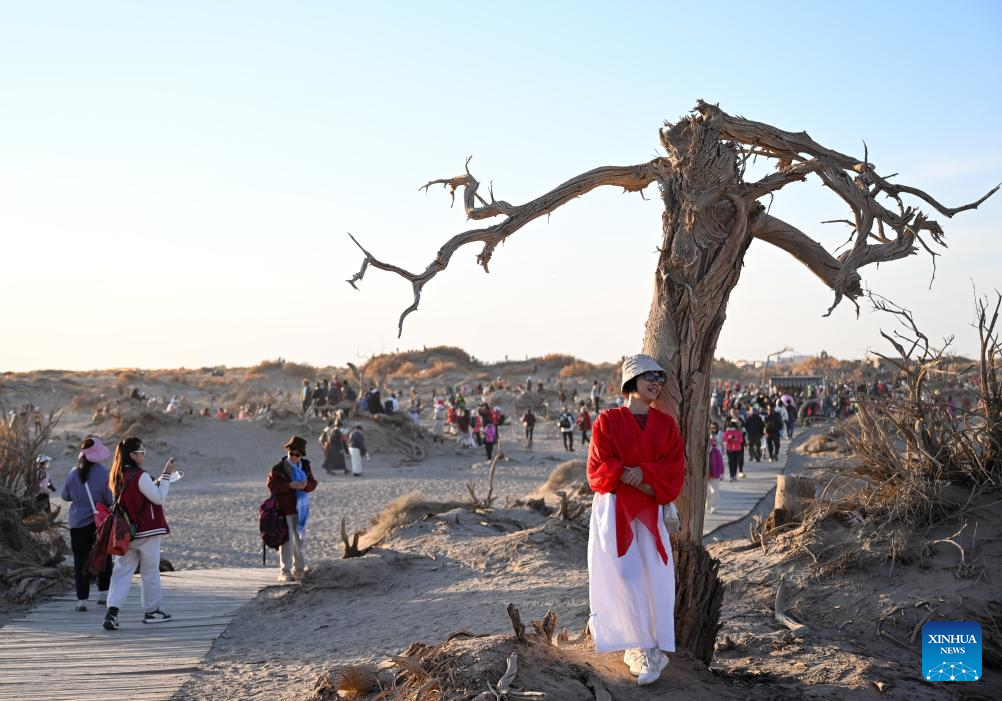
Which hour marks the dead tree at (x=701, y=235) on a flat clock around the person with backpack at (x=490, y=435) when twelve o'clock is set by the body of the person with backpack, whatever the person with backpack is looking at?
The dead tree is roughly at 6 o'clock from the person with backpack.

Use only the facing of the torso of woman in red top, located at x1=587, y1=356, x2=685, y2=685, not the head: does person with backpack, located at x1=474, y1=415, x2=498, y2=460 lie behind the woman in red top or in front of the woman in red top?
behind

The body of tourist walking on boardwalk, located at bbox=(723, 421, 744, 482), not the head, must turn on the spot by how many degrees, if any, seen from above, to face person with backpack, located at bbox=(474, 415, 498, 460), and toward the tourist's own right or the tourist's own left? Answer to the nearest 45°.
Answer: approximately 135° to the tourist's own right

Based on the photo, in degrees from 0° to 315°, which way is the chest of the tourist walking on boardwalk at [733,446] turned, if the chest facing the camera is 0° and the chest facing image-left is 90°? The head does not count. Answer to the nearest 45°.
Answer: approximately 0°

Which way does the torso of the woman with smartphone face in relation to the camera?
to the viewer's right

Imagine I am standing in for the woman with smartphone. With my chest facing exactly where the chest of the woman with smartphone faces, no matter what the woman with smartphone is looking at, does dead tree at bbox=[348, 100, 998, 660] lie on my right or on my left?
on my right

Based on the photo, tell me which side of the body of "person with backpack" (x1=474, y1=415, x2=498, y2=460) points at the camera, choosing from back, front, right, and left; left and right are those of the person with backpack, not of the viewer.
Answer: back

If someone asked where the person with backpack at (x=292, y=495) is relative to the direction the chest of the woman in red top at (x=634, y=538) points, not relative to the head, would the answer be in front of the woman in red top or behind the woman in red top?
behind

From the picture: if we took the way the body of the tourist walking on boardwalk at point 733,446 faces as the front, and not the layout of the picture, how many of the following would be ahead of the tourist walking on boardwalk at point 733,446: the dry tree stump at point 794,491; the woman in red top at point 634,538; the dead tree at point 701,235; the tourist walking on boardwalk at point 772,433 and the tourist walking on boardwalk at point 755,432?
3

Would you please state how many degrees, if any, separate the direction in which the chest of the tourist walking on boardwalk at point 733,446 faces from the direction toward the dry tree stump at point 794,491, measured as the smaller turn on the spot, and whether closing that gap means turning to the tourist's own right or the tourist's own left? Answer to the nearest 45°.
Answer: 0° — they already face it
